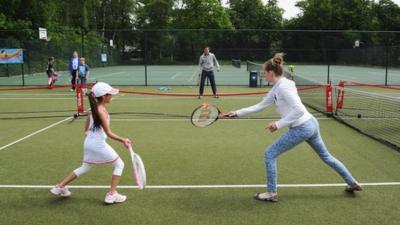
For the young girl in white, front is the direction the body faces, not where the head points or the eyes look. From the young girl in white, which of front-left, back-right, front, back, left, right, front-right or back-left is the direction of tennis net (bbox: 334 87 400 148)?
front-left

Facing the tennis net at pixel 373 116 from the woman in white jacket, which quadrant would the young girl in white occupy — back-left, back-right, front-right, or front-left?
back-left

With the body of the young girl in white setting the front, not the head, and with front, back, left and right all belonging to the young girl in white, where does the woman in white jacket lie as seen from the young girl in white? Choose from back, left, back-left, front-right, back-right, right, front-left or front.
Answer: front

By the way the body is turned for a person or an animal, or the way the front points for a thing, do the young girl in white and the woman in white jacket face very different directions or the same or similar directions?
very different directions

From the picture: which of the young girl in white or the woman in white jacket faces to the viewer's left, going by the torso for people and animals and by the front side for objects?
the woman in white jacket

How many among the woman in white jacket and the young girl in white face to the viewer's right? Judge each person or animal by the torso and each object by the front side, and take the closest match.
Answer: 1

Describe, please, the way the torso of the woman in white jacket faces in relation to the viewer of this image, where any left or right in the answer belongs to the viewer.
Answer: facing to the left of the viewer

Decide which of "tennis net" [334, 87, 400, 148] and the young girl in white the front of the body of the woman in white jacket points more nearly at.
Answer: the young girl in white

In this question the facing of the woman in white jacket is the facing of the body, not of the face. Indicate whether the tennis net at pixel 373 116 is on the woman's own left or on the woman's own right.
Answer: on the woman's own right

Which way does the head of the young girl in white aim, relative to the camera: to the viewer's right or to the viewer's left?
to the viewer's right

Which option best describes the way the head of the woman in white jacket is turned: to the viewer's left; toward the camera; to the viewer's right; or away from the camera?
to the viewer's left

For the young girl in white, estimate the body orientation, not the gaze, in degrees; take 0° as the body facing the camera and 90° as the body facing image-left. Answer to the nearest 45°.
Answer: approximately 270°
